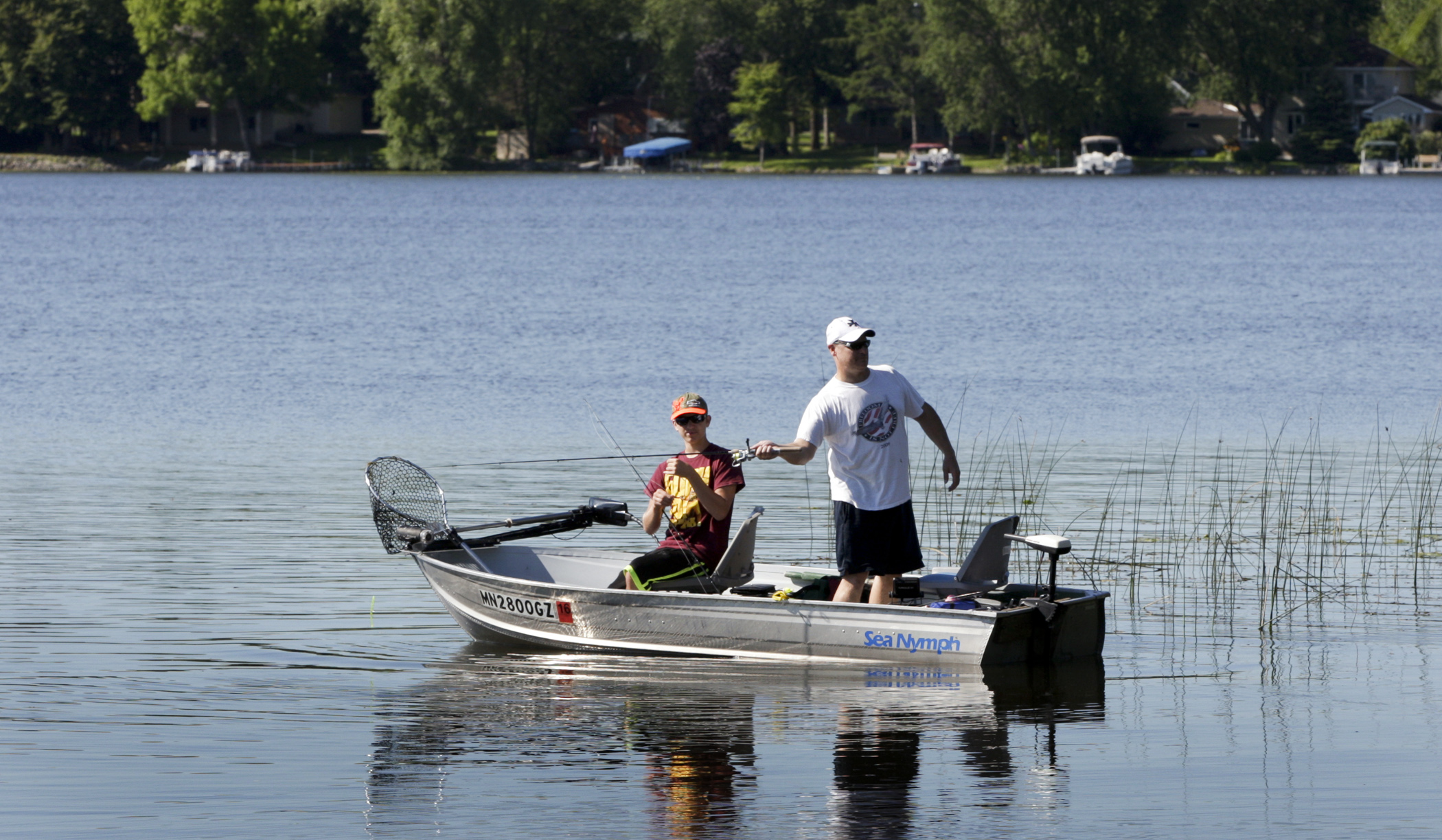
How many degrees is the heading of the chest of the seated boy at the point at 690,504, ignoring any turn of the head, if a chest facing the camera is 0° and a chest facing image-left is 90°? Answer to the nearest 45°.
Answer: approximately 45°

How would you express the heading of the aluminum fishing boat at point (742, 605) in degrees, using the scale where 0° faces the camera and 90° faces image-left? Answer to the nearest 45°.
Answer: approximately 135°

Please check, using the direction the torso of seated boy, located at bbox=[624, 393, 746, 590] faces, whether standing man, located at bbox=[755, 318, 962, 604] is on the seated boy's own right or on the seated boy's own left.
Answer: on the seated boy's own left
